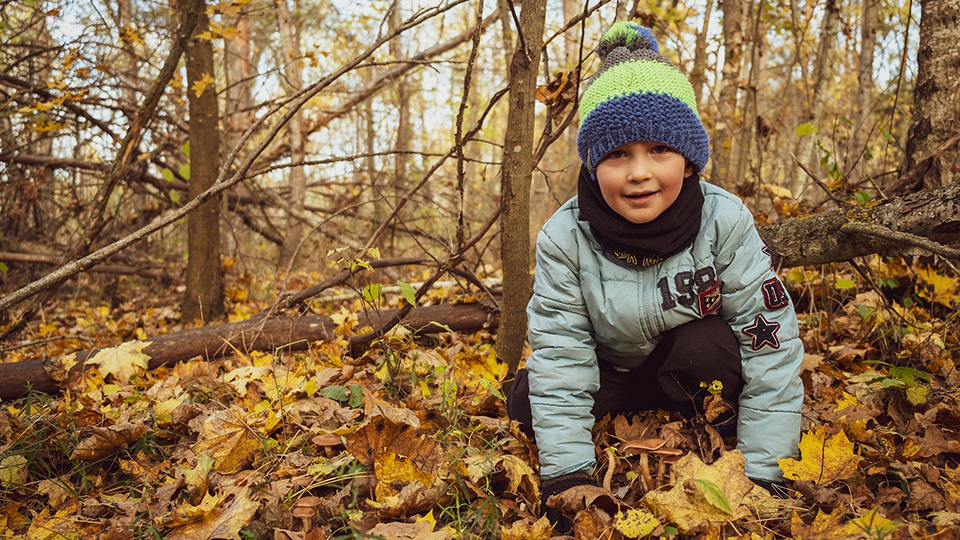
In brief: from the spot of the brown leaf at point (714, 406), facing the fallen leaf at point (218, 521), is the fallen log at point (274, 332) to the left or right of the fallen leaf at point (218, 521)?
right

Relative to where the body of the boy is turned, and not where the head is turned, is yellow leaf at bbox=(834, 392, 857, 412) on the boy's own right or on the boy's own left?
on the boy's own left

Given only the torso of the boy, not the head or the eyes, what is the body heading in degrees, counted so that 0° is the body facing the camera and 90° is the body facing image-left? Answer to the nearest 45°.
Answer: approximately 0°

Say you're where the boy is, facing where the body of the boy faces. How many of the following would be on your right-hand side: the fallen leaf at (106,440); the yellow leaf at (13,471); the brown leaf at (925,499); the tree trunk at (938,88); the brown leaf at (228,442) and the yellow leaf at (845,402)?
3

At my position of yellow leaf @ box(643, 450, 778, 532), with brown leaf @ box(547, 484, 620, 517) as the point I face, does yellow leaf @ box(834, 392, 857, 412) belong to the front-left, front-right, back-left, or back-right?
back-right

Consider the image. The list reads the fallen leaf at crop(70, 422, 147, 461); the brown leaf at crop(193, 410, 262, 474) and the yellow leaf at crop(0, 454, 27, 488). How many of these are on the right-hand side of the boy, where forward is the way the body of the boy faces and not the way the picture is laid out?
3
